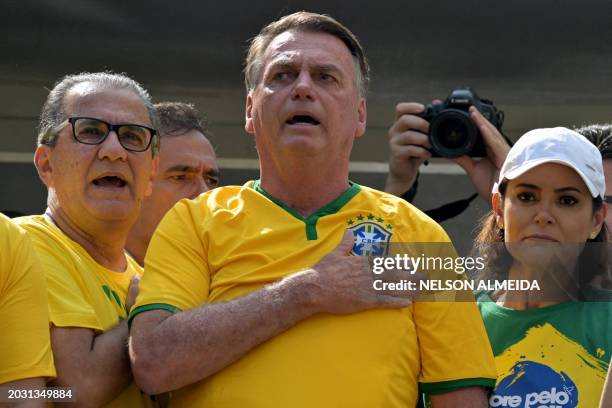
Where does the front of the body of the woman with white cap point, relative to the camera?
toward the camera

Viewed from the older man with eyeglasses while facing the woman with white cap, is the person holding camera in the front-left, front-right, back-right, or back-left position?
front-left

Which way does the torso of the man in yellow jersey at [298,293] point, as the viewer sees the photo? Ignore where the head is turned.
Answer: toward the camera

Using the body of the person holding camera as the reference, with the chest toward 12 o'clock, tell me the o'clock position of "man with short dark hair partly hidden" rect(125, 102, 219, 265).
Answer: The man with short dark hair partly hidden is roughly at 3 o'clock from the person holding camera.

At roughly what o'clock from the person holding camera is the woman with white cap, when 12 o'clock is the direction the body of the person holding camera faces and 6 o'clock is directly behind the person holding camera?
The woman with white cap is roughly at 11 o'clock from the person holding camera.

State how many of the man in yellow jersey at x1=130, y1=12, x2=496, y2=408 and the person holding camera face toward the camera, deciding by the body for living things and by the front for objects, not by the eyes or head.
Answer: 2

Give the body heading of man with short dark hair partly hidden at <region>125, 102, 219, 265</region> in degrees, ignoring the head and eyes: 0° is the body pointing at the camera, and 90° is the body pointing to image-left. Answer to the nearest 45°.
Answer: approximately 315°

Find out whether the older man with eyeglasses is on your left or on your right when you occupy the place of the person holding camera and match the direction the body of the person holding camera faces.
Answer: on your right

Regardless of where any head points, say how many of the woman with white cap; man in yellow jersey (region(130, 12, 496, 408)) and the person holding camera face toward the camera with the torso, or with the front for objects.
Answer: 3
